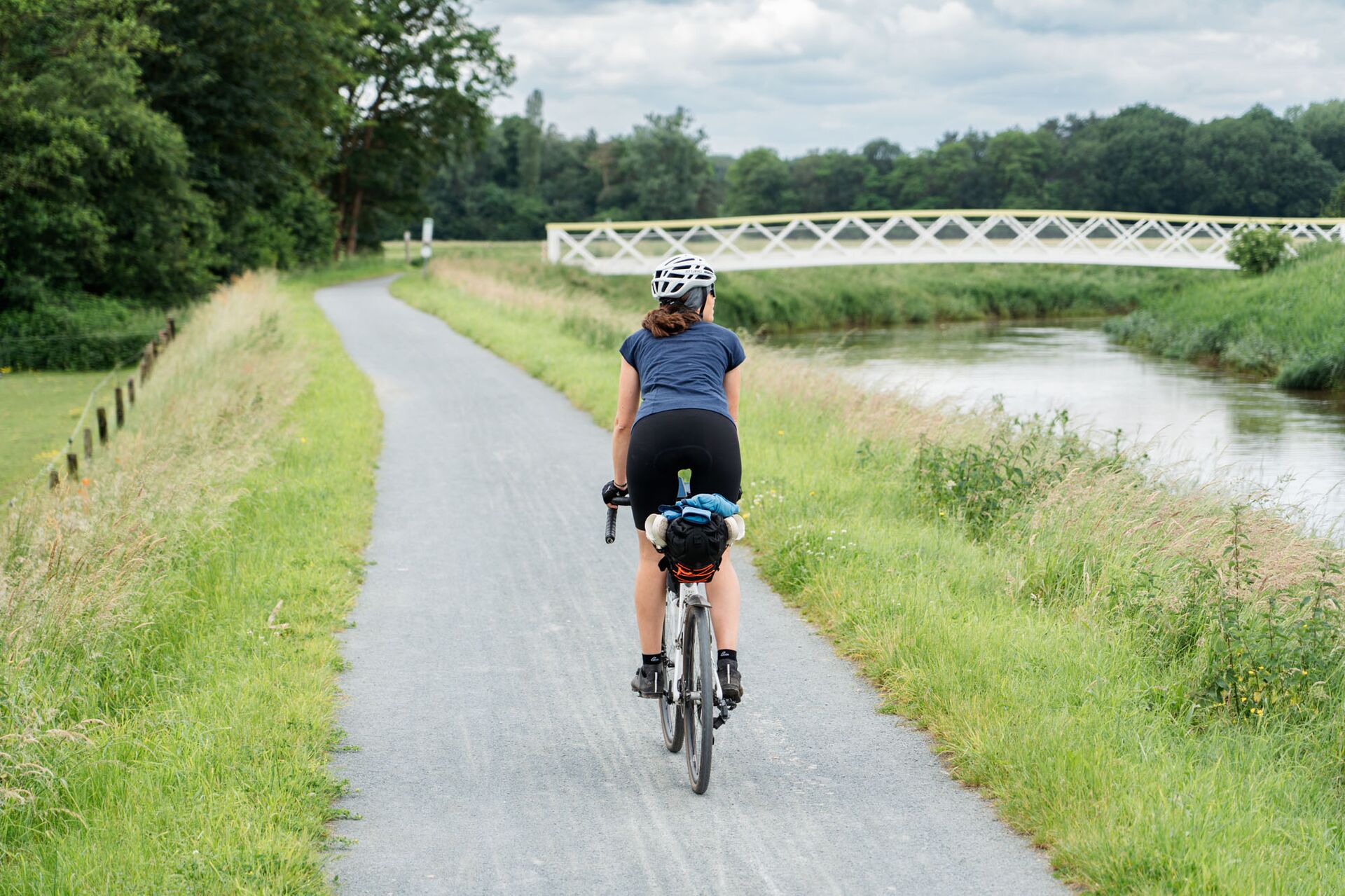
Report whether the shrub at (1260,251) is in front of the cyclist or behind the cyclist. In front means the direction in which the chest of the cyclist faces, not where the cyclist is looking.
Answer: in front

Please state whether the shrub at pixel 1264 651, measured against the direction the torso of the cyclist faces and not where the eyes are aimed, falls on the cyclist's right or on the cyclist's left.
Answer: on the cyclist's right

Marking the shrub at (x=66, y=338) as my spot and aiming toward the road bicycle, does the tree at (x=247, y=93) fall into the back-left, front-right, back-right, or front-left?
back-left

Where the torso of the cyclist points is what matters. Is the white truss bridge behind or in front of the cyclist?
in front

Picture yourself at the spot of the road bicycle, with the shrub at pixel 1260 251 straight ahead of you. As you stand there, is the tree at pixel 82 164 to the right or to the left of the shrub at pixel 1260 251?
left

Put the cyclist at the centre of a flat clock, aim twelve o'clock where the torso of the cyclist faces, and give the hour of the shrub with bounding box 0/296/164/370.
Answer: The shrub is roughly at 11 o'clock from the cyclist.

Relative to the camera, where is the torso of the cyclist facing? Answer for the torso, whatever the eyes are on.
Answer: away from the camera

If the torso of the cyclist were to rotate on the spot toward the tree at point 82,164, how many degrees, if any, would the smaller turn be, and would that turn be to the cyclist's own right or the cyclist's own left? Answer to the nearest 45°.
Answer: approximately 45° to the cyclist's own left

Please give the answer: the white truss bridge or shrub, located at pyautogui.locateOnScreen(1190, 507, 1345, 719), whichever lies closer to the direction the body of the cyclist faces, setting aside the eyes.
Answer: the white truss bridge
